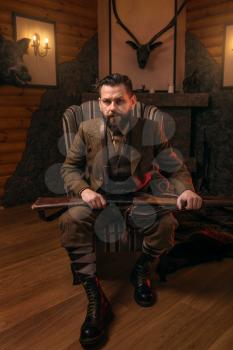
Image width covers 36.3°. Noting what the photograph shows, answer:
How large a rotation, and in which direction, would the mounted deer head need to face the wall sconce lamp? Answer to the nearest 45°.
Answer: approximately 90° to its right

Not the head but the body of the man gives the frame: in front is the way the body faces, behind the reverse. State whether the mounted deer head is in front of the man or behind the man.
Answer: behind

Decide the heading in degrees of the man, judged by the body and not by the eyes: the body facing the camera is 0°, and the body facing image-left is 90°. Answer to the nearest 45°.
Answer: approximately 0°

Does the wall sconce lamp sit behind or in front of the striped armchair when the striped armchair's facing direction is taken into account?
behind

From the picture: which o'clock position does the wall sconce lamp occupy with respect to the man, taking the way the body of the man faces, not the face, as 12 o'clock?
The wall sconce lamp is roughly at 5 o'clock from the man.

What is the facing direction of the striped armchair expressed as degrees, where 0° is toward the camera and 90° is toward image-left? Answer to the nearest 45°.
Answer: approximately 0°

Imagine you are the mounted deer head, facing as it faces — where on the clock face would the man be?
The man is roughly at 12 o'clock from the mounted deer head.

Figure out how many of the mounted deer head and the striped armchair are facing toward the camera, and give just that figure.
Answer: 2

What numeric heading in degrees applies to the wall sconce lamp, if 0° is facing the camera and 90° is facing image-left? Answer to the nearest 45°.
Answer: approximately 315°

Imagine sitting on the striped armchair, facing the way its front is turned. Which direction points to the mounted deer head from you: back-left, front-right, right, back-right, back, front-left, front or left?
back
